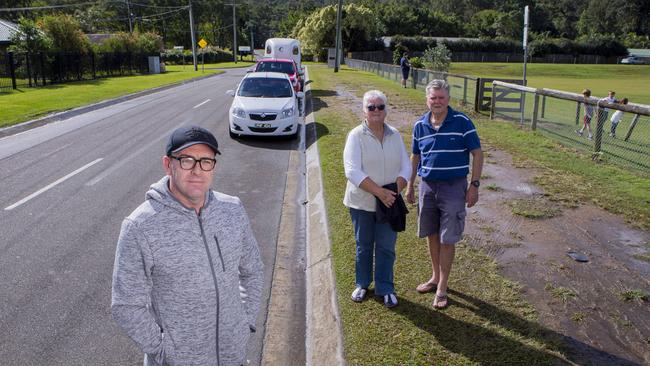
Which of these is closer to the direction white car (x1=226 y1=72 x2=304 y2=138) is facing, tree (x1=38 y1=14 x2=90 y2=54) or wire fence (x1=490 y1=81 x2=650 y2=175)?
the wire fence

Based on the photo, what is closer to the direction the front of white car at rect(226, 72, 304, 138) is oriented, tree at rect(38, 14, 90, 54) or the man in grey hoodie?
the man in grey hoodie

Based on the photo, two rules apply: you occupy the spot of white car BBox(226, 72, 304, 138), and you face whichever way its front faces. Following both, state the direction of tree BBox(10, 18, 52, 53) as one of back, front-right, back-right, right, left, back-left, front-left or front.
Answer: back-right

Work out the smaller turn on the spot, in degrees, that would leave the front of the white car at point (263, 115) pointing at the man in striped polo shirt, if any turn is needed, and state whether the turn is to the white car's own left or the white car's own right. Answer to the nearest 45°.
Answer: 0° — it already faces them

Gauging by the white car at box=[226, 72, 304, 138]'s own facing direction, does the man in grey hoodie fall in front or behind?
in front

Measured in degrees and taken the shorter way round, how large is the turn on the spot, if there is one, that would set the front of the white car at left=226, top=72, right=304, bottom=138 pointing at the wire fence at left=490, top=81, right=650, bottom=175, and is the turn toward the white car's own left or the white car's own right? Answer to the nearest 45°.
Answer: approximately 90° to the white car's own left

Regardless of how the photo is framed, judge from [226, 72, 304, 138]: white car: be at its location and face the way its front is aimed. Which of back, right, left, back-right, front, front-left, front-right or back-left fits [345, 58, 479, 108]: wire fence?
back-left

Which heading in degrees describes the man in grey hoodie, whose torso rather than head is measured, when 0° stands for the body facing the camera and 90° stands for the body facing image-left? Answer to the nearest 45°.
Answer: approximately 315°

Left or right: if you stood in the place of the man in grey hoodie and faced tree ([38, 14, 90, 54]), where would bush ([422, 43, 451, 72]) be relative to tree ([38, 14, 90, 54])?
right

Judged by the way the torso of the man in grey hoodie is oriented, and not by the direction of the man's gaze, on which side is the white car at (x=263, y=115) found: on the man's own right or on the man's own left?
on the man's own left

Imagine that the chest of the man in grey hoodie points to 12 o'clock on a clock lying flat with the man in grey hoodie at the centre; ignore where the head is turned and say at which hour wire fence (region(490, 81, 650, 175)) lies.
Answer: The wire fence is roughly at 9 o'clock from the man in grey hoodie.

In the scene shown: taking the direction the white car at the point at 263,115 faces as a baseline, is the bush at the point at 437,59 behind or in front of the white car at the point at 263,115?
behind

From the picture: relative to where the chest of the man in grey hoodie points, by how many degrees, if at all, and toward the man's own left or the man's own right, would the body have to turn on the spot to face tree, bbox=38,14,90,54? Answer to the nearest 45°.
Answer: approximately 135° to the man's own left

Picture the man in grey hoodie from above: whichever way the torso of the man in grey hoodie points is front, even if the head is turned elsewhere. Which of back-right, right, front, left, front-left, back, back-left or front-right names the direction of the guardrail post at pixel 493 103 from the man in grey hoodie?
left
